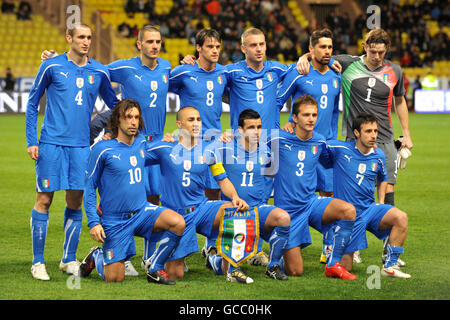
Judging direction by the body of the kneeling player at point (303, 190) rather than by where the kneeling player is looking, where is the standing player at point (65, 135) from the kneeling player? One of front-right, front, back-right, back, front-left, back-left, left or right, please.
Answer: back-right

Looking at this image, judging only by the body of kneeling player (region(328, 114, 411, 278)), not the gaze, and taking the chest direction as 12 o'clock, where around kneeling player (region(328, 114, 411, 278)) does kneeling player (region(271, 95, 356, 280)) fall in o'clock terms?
kneeling player (region(271, 95, 356, 280)) is roughly at 4 o'clock from kneeling player (region(328, 114, 411, 278)).

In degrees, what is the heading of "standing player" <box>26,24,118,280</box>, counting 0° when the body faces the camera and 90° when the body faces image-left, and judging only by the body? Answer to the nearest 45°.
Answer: approximately 0°

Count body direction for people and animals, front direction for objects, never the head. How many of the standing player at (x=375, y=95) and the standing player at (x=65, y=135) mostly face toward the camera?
2

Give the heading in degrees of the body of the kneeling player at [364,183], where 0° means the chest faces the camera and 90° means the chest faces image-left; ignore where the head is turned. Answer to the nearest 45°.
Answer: approximately 315°

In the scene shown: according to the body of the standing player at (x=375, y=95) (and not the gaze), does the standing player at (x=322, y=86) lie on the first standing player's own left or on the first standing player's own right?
on the first standing player's own right
